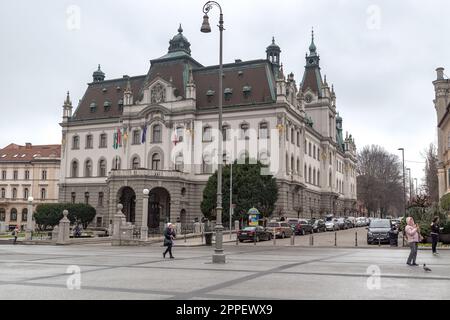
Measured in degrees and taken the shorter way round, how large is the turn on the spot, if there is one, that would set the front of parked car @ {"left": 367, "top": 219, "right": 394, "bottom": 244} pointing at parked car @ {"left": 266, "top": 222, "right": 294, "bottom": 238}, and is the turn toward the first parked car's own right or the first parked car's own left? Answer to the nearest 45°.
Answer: approximately 135° to the first parked car's own right

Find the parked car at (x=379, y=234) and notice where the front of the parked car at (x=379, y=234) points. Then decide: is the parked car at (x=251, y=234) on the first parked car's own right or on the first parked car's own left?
on the first parked car's own right

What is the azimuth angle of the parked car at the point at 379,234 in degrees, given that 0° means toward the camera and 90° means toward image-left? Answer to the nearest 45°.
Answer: approximately 0°

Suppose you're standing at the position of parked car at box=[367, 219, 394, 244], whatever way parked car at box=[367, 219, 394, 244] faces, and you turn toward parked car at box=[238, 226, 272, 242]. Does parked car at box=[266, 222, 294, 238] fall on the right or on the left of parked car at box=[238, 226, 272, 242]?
right
